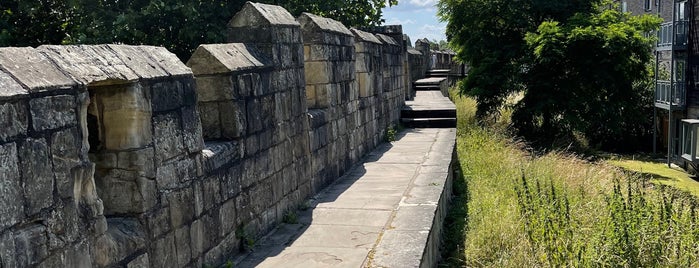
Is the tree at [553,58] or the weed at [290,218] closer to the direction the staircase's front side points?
the weed

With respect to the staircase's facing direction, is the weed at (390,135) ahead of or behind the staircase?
ahead

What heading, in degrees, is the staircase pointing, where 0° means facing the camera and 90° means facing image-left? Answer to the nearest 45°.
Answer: approximately 0°

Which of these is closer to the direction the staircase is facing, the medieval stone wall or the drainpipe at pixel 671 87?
the medieval stone wall

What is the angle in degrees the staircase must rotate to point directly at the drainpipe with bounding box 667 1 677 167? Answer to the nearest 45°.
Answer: approximately 135° to its left

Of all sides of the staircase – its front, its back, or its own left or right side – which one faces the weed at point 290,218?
front

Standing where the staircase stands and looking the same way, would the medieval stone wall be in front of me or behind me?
in front
